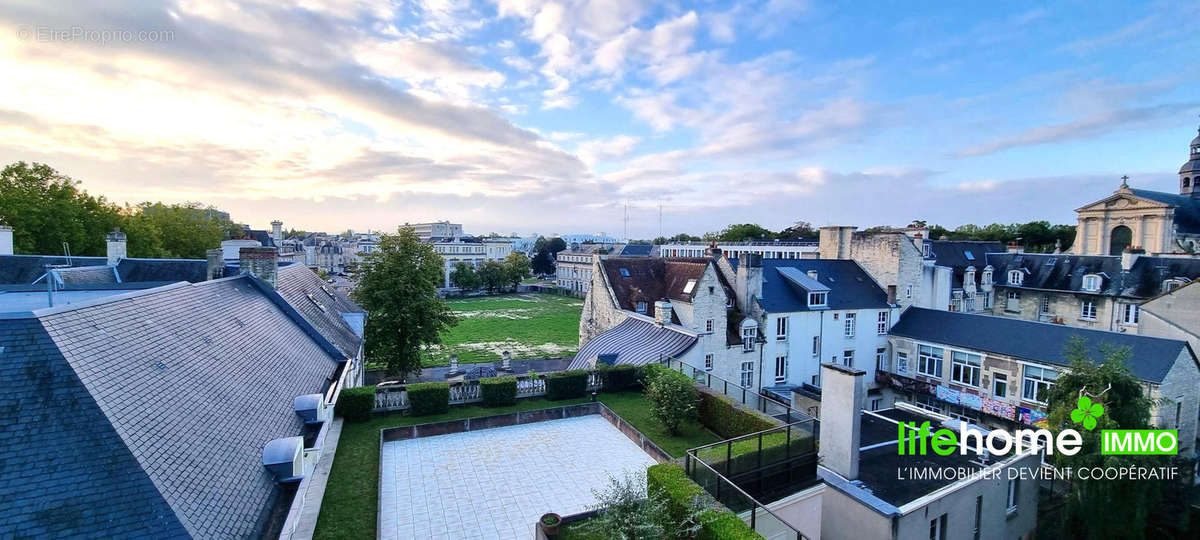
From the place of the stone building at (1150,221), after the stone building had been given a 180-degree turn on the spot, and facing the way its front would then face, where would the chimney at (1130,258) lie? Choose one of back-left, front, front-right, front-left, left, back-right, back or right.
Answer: back-right

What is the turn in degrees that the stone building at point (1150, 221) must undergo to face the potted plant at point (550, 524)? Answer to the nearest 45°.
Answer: approximately 45° to its left

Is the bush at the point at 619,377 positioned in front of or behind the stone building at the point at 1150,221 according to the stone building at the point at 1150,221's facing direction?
in front

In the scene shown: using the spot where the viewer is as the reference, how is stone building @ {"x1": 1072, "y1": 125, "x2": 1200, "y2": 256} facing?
facing the viewer and to the left of the viewer

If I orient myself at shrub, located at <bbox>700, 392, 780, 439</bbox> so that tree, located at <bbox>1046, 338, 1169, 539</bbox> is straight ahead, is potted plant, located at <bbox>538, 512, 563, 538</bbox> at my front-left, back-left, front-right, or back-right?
back-right

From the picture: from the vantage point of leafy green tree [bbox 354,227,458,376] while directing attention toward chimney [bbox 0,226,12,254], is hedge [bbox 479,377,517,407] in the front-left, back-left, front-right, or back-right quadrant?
back-left

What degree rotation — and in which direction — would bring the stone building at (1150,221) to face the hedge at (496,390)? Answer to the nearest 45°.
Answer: approximately 45° to its left

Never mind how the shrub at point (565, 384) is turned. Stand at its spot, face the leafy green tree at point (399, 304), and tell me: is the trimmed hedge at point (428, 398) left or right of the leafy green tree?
left

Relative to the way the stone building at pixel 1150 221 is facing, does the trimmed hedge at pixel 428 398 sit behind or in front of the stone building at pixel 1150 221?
in front

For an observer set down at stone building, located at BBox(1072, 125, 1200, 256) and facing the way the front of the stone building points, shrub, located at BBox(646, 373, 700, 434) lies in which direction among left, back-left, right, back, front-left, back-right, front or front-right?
front-left

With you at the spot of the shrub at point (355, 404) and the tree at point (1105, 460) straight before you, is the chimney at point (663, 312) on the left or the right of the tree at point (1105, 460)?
left

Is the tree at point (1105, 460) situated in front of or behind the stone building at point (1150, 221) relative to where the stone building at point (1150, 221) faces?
in front

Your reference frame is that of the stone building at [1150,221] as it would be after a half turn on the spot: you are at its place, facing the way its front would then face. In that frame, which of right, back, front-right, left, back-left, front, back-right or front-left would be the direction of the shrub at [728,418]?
back-right

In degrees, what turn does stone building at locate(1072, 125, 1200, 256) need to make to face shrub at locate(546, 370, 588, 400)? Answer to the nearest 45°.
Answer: approximately 45° to its left
